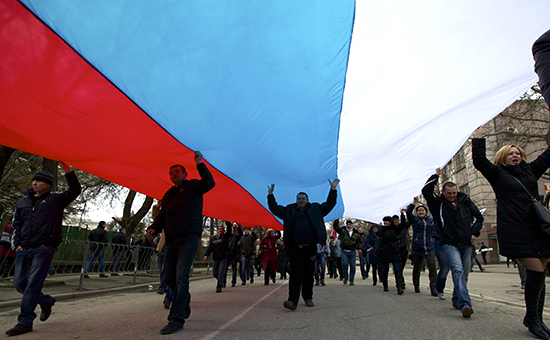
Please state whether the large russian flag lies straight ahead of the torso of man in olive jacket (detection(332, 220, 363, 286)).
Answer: yes

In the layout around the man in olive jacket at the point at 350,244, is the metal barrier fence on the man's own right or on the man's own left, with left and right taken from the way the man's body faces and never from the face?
on the man's own right

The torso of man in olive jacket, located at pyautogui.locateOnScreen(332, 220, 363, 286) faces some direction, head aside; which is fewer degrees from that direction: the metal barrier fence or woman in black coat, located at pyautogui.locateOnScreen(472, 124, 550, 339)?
the woman in black coat

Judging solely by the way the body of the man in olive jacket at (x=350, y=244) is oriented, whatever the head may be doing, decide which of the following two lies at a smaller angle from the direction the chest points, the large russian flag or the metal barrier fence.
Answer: the large russian flag

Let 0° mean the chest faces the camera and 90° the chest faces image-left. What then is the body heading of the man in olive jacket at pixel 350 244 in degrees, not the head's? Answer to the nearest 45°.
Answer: approximately 0°
